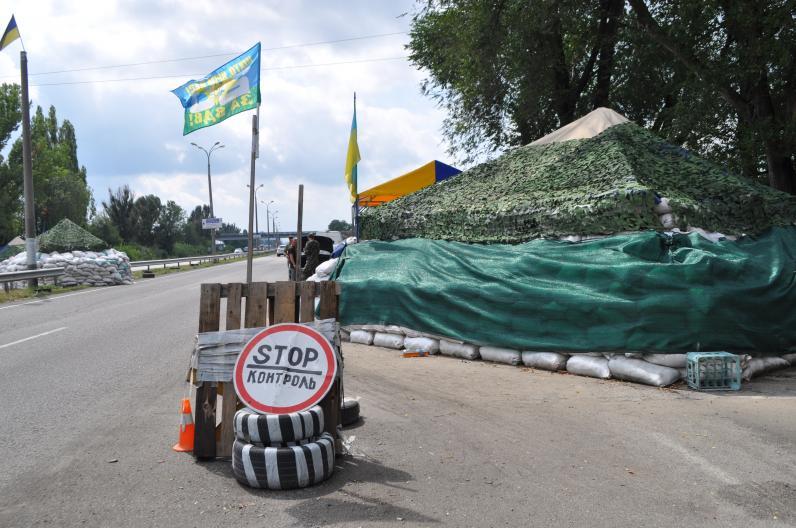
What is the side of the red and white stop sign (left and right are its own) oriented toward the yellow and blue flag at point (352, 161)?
back

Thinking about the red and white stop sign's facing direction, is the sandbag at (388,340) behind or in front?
behind

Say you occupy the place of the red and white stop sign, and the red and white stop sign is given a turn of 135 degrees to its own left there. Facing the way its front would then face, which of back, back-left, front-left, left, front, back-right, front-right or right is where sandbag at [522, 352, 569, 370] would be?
front

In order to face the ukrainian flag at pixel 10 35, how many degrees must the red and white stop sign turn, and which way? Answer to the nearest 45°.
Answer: approximately 135° to its right

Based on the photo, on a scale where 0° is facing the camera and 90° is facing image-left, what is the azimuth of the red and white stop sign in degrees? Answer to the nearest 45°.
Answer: approximately 0°

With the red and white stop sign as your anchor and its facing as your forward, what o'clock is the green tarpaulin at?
The green tarpaulin is roughly at 8 o'clock from the red and white stop sign.

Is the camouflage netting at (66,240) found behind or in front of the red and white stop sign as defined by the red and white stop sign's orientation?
behind

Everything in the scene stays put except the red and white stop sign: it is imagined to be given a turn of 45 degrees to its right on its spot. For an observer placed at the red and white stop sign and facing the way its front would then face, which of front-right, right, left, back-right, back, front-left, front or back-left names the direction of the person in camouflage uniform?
back-right
